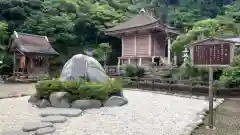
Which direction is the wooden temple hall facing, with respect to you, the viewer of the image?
facing the viewer and to the right of the viewer

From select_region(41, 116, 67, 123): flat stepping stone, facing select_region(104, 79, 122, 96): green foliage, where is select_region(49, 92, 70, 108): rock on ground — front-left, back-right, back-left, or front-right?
front-left

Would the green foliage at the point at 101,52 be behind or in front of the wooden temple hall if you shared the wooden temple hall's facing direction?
behind

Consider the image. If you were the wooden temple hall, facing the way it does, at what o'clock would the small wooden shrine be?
The small wooden shrine is roughly at 4 o'clock from the wooden temple hall.

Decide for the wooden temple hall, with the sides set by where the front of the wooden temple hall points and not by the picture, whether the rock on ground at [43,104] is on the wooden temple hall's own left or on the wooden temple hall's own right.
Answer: on the wooden temple hall's own right

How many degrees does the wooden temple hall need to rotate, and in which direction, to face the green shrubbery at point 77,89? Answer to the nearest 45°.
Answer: approximately 45° to its right

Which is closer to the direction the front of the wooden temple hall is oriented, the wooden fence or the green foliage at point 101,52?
the wooden fence

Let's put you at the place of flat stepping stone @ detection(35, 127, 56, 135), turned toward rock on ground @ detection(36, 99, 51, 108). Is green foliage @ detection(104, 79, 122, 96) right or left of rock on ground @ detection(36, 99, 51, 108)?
right

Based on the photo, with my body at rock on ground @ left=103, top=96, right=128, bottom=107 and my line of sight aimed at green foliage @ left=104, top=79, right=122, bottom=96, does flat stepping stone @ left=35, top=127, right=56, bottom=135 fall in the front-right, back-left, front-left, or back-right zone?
back-left

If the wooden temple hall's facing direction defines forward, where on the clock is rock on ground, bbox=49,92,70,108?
The rock on ground is roughly at 2 o'clock from the wooden temple hall.

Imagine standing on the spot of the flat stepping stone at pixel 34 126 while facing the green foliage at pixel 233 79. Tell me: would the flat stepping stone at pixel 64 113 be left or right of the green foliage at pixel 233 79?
left

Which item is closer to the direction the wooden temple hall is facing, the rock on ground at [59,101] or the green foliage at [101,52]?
the rock on ground

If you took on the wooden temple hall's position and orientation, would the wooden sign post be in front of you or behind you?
in front

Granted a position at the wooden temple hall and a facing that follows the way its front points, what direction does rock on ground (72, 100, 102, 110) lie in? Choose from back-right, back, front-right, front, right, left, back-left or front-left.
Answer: front-right

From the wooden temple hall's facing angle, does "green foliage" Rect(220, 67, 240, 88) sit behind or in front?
in front

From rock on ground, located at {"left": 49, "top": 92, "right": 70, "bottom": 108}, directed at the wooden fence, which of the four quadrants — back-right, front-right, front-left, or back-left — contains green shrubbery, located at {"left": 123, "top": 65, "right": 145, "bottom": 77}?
front-left
